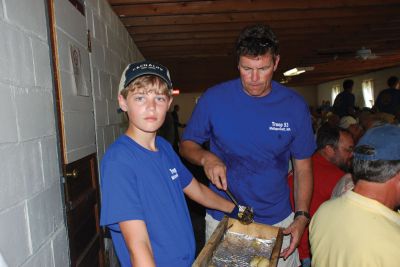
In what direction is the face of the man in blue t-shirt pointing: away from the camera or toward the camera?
toward the camera

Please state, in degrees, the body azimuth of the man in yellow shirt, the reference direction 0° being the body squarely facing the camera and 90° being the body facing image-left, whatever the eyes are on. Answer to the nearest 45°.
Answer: approximately 225°

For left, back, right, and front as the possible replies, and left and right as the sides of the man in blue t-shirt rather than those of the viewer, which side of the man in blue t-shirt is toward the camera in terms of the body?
front

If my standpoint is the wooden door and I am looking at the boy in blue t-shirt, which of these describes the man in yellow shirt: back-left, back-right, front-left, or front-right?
front-left

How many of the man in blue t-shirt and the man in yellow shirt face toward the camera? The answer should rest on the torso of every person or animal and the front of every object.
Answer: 1

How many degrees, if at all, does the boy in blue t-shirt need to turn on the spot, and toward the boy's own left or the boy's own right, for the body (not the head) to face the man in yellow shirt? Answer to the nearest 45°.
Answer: approximately 45° to the boy's own left

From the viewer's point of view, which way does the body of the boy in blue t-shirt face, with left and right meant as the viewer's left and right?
facing the viewer and to the right of the viewer

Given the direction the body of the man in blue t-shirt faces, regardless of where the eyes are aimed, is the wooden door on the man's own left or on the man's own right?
on the man's own right
